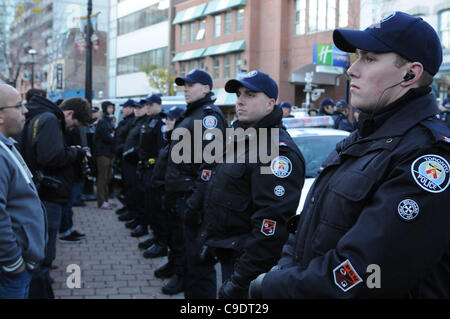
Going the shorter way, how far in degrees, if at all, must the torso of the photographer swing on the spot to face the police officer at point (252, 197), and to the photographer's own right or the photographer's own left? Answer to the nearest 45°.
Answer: approximately 45° to the photographer's own right

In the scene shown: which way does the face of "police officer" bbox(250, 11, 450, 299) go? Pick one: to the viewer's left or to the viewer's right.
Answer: to the viewer's left

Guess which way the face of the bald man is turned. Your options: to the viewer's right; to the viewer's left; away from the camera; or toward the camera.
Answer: to the viewer's right

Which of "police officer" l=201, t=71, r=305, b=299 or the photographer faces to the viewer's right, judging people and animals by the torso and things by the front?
the photographer

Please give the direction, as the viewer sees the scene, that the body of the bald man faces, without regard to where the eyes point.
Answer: to the viewer's right

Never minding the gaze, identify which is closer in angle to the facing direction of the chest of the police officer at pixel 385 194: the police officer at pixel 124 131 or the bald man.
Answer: the bald man

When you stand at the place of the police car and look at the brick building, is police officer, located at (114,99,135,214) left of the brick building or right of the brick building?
left

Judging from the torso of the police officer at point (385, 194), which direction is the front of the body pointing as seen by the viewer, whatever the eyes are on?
to the viewer's left

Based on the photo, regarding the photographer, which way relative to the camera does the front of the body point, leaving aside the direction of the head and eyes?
to the viewer's right
